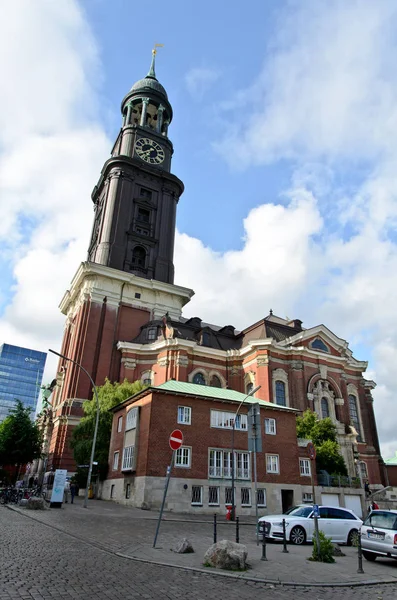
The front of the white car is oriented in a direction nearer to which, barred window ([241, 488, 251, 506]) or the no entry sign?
the no entry sign

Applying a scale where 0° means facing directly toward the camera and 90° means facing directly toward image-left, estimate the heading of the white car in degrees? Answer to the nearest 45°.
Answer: approximately 45°

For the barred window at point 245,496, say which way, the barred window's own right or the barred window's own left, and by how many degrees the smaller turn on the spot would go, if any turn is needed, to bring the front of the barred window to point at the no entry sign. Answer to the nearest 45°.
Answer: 0° — it already faces it

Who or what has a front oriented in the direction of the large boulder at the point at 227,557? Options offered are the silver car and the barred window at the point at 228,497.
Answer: the barred window

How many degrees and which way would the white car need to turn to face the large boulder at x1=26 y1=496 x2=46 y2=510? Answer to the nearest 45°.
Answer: approximately 45° to its right

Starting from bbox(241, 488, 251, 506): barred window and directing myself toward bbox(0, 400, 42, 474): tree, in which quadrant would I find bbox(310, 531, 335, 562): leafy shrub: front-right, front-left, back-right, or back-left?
back-left

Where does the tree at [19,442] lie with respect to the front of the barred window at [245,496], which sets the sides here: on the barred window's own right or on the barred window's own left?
on the barred window's own right

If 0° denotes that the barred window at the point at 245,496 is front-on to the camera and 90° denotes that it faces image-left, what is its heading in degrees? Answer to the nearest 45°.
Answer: approximately 0°
